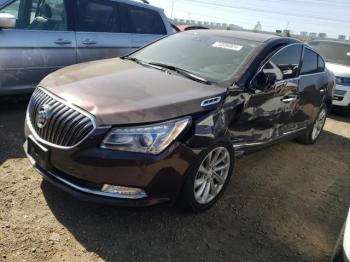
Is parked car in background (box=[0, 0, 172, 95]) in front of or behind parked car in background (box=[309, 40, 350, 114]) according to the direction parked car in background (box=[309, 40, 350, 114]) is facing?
in front

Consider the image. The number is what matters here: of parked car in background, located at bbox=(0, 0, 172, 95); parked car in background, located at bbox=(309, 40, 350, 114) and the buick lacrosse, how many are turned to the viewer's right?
0

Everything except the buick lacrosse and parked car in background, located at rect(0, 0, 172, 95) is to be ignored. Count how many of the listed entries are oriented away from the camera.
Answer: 0

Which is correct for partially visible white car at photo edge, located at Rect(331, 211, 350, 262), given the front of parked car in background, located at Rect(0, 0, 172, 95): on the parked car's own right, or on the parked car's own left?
on the parked car's own left

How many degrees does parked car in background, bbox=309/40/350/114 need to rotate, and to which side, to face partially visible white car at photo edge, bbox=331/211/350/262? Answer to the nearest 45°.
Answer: approximately 45° to its left

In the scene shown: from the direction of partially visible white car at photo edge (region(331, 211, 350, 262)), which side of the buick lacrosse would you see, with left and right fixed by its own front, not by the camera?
left

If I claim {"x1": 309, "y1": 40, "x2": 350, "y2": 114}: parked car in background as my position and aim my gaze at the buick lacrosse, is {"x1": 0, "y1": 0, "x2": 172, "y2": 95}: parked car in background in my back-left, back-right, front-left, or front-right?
front-right

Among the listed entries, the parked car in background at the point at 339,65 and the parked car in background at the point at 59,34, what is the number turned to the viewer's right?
0

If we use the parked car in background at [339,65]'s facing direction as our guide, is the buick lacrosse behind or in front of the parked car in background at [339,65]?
in front

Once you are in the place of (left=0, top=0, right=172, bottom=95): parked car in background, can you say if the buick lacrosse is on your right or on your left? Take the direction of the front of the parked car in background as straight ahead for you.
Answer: on your left

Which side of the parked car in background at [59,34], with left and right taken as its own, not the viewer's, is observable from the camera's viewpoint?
left

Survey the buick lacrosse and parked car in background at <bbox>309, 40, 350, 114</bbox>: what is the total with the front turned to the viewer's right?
0
